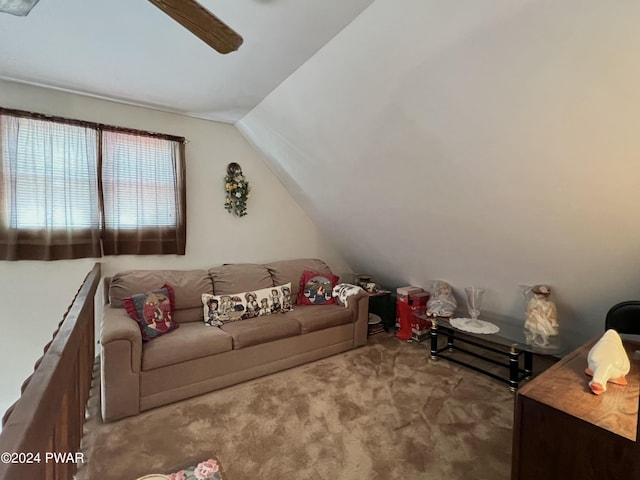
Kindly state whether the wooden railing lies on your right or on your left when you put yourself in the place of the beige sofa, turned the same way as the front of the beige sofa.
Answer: on your right

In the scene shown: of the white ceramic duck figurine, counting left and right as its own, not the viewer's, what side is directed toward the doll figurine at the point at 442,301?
right

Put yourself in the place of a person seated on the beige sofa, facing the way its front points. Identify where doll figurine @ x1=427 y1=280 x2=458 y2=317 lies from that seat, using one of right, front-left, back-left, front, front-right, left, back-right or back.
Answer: front-left

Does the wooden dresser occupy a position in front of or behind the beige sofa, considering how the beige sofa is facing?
in front

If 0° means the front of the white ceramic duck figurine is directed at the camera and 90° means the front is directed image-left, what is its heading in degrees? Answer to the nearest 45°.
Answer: approximately 45°

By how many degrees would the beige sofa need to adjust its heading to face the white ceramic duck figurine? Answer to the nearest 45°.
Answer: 0° — it already faces it

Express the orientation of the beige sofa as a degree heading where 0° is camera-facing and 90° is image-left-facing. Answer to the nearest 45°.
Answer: approximately 315°

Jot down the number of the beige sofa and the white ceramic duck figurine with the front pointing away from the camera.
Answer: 0
